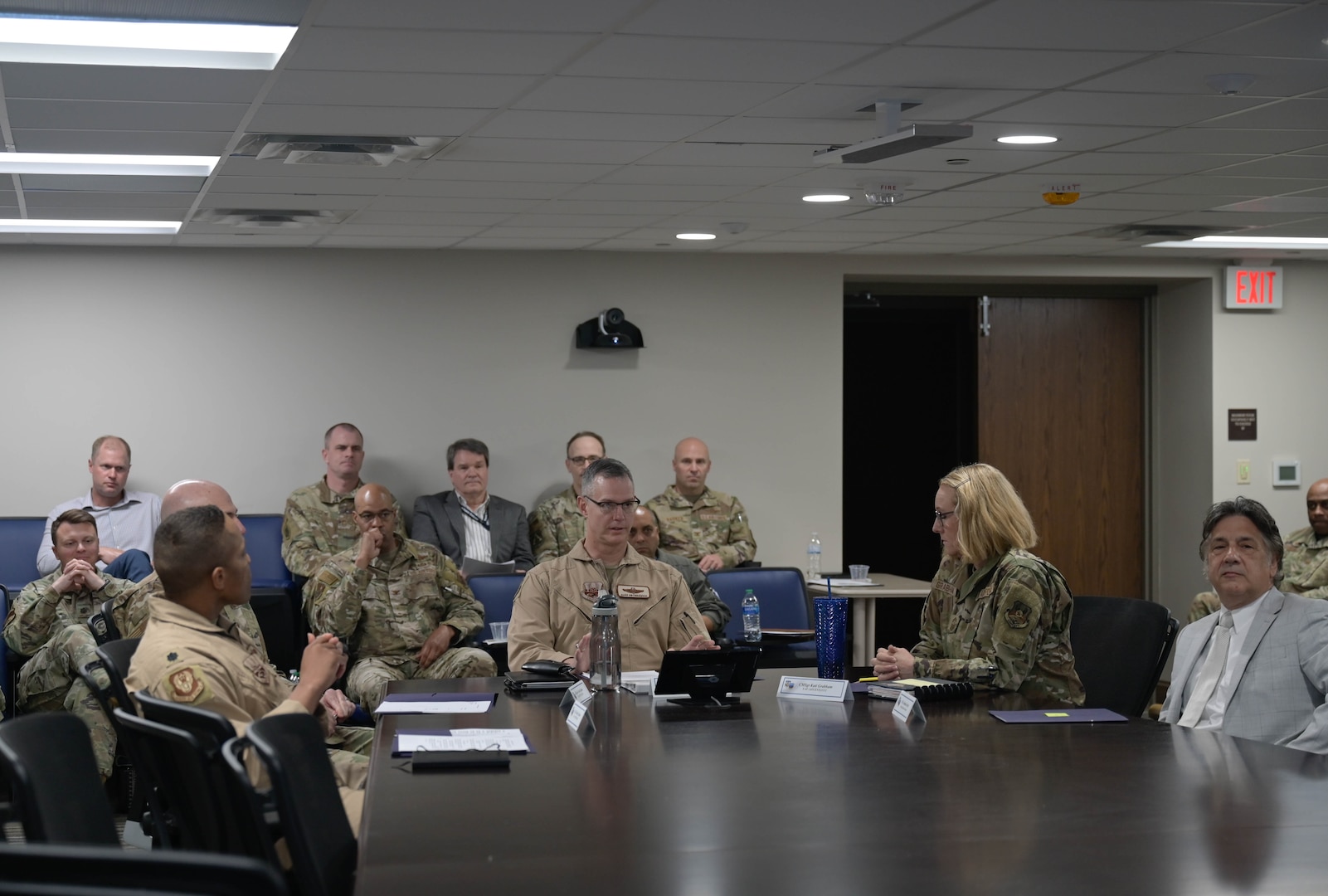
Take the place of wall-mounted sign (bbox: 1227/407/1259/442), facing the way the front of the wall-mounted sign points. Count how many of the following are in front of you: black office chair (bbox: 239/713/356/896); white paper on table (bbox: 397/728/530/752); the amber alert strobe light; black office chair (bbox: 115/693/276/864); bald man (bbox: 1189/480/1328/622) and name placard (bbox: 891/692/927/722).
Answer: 6

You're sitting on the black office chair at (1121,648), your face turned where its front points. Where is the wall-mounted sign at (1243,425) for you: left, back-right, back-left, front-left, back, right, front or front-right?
back-right

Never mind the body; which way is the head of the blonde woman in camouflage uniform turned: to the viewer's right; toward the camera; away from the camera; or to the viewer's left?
to the viewer's left

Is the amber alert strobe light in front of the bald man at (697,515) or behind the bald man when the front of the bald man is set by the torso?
in front

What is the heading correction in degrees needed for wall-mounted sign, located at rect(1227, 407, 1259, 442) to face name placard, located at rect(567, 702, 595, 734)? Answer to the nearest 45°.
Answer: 0° — it already faces it

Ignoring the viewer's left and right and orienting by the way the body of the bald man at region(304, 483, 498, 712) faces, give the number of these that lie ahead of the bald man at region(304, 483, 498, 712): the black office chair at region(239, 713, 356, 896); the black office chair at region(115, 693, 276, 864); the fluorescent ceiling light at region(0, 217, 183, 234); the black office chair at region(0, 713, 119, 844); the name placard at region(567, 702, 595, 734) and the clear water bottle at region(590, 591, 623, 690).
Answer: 5

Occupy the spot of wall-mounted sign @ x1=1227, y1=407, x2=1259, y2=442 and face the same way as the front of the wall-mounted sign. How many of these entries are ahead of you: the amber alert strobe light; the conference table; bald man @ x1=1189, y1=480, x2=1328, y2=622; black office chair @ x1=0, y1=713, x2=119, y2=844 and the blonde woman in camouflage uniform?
5

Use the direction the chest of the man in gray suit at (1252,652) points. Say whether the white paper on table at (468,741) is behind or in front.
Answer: in front

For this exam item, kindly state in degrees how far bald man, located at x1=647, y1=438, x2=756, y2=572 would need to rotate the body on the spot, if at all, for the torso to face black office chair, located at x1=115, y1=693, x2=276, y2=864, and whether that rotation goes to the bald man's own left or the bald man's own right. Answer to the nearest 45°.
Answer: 0° — they already face it

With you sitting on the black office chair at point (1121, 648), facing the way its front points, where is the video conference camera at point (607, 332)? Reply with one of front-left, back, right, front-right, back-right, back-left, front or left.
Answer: right
